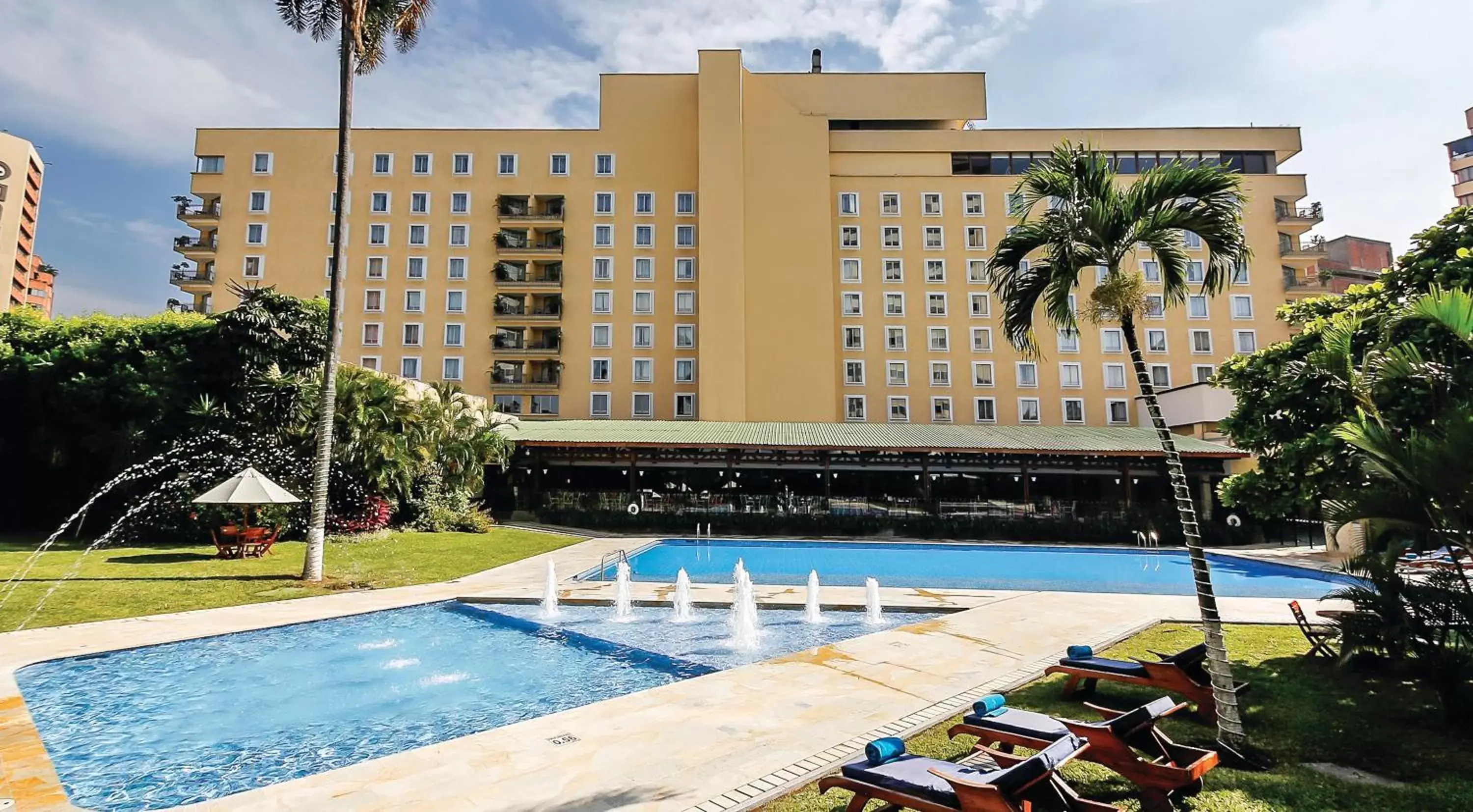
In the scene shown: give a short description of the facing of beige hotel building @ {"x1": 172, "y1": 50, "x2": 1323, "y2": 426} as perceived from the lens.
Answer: facing the viewer

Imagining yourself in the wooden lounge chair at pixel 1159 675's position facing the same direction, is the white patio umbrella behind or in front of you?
in front

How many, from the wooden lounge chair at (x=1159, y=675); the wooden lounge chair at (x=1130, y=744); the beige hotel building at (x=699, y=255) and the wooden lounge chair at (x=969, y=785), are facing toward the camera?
1

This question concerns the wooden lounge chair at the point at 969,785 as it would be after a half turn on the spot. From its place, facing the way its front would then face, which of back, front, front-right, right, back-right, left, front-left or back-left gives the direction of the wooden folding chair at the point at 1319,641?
left

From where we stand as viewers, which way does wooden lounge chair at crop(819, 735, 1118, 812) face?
facing away from the viewer and to the left of the viewer

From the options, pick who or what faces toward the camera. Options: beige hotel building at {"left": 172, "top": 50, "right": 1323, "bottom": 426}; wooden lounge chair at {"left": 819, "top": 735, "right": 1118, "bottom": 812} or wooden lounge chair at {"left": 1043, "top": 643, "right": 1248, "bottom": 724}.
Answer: the beige hotel building

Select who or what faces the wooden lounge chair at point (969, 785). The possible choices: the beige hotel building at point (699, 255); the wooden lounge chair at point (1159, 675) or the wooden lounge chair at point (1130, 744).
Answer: the beige hotel building

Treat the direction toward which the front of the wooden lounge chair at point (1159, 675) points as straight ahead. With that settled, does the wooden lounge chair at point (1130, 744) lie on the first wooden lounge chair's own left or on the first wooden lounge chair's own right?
on the first wooden lounge chair's own left

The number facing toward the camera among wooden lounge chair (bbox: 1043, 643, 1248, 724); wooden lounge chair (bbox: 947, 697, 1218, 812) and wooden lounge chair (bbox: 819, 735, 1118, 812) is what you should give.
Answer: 0

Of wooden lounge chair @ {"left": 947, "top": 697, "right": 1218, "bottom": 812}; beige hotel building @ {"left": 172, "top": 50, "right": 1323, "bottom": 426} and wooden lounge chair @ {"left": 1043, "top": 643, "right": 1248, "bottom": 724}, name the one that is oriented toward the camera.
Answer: the beige hotel building

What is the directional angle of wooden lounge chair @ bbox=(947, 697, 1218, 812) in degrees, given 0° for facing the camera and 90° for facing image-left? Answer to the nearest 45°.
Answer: approximately 135°

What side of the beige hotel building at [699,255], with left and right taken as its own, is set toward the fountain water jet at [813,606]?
front

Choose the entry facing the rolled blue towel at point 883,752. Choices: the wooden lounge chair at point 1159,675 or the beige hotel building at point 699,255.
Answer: the beige hotel building

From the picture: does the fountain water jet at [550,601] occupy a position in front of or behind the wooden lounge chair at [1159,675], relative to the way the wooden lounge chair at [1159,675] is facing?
in front
